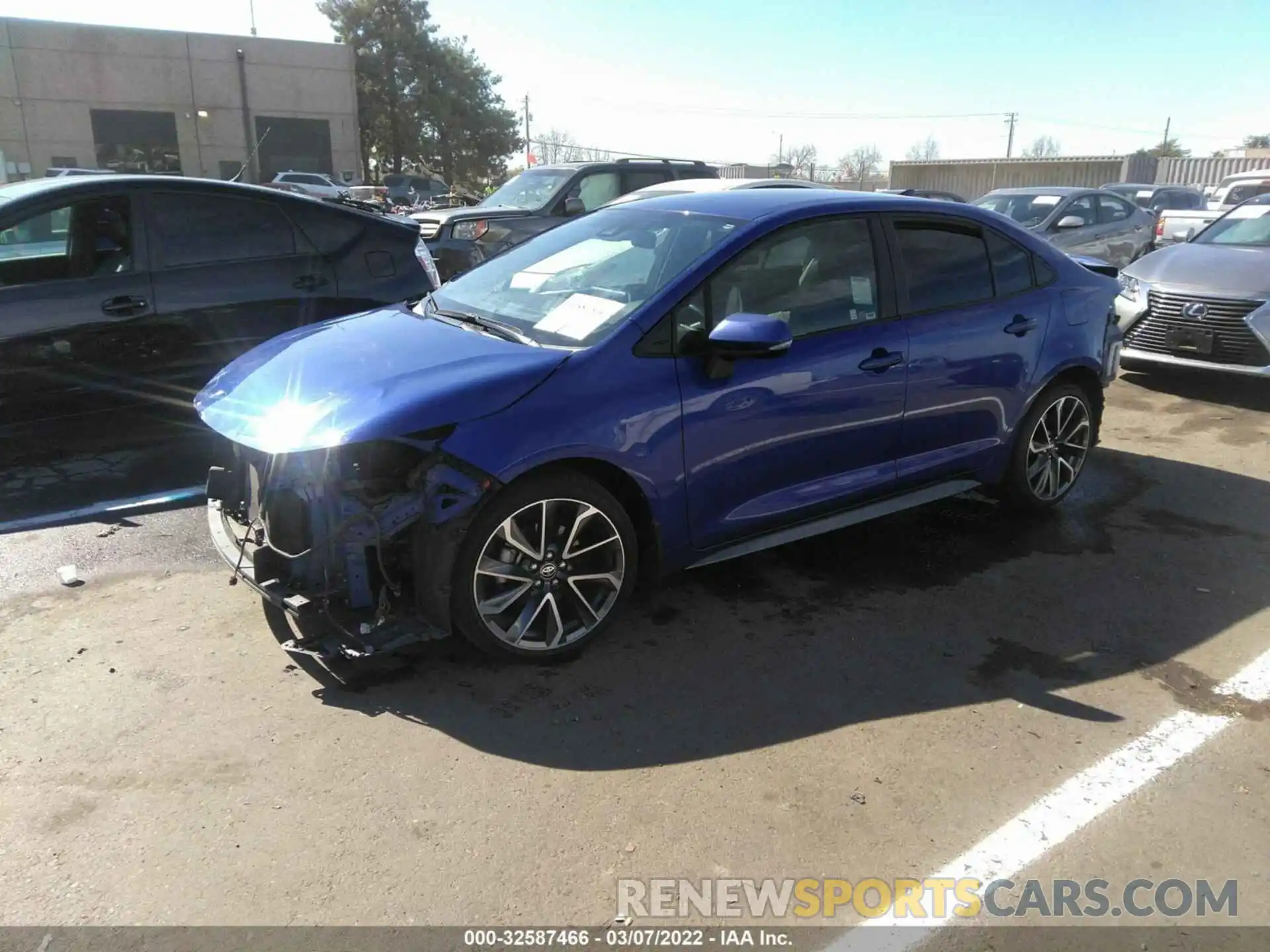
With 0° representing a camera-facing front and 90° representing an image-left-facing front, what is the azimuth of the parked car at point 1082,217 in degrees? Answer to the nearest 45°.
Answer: approximately 45°

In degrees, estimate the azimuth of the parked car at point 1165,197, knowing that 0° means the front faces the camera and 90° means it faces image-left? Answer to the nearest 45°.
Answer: approximately 45°

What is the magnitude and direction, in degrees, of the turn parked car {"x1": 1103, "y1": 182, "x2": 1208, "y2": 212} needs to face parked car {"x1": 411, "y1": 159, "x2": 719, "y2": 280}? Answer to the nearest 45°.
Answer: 0° — it already faces it

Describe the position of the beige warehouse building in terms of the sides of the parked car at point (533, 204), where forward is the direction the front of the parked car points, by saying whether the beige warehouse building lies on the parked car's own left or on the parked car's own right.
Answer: on the parked car's own right

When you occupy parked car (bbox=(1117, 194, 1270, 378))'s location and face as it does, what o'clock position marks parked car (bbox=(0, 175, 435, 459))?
parked car (bbox=(0, 175, 435, 459)) is roughly at 12 o'clock from parked car (bbox=(1117, 194, 1270, 378)).

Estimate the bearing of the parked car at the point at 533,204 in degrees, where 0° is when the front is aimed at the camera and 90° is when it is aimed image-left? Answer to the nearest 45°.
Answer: approximately 45°
